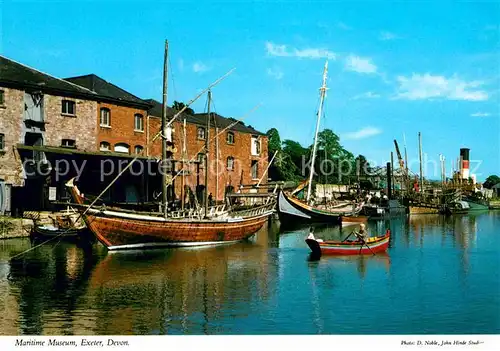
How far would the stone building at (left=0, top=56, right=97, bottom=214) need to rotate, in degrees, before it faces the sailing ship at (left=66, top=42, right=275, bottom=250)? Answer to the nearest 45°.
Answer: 0° — it already faces it

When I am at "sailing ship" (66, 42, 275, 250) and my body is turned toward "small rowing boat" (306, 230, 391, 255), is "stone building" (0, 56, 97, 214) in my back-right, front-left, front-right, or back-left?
back-left

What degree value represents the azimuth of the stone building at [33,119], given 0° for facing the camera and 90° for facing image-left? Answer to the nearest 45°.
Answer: approximately 315°

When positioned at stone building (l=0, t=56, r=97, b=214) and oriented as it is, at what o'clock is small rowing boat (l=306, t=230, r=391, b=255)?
The small rowing boat is roughly at 12 o'clock from the stone building.
